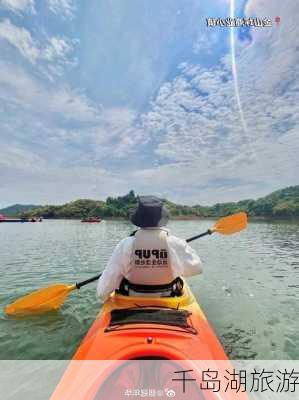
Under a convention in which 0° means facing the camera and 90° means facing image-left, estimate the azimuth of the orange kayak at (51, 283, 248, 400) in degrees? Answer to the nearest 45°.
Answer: approximately 180°

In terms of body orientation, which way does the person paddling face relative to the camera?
away from the camera

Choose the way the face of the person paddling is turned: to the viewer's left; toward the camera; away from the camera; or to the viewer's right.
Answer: away from the camera
